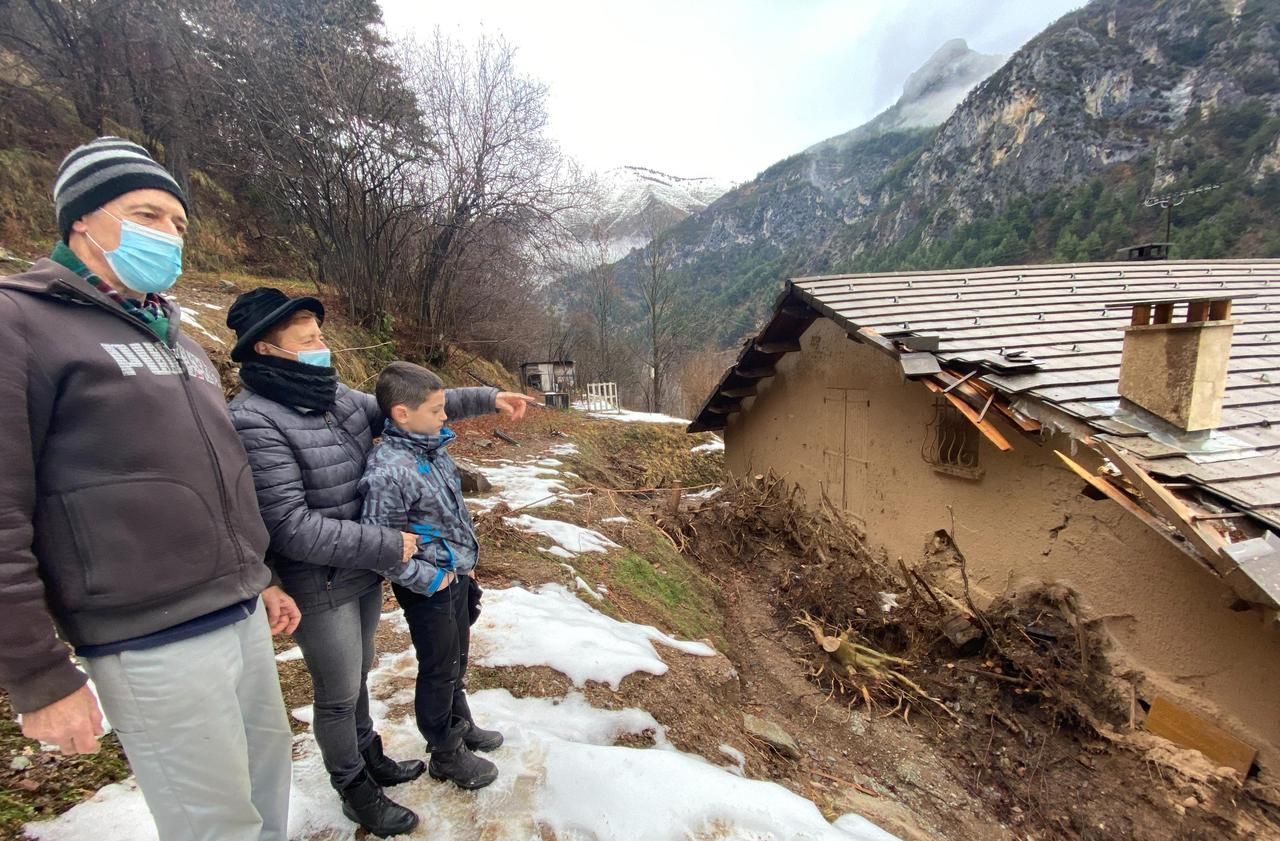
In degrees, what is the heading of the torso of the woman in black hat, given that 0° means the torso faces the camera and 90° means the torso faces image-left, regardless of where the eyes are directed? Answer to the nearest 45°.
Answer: approximately 315°

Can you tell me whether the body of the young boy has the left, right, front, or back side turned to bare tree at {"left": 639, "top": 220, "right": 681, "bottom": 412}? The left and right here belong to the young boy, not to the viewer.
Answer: left

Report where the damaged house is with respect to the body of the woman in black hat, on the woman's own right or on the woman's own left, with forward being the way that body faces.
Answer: on the woman's own left

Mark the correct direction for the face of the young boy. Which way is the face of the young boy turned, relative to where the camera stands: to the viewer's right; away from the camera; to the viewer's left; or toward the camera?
to the viewer's right

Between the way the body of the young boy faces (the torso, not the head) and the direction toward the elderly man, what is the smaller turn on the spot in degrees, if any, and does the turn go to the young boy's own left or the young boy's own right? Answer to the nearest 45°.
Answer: approximately 135° to the young boy's own right

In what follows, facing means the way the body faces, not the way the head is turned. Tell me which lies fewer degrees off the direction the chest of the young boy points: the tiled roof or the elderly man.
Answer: the tiled roof

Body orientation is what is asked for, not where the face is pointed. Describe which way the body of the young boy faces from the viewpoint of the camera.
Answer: to the viewer's right

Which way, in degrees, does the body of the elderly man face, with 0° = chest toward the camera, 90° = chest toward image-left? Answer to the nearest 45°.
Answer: approximately 315°
